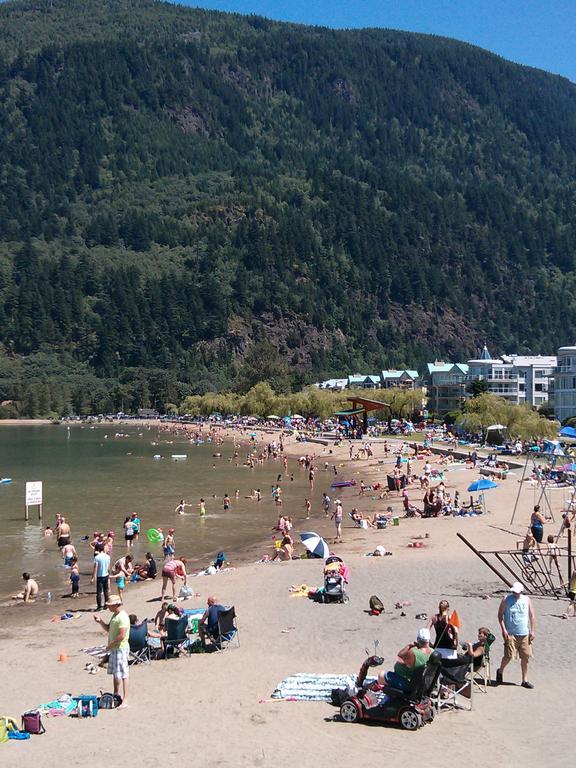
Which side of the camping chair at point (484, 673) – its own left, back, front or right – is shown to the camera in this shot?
left

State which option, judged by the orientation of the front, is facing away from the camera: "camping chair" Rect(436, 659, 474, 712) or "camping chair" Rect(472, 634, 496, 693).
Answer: "camping chair" Rect(436, 659, 474, 712)

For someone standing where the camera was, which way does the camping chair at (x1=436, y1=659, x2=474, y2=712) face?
facing away from the viewer

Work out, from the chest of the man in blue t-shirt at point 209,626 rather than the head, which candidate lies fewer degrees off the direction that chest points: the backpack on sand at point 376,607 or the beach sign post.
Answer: the beach sign post

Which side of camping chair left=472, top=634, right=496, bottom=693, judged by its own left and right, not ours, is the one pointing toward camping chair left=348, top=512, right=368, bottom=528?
right

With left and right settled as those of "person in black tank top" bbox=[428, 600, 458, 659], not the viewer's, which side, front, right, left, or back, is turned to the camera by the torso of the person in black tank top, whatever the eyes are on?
back

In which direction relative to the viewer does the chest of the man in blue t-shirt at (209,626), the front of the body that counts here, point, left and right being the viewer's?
facing away from the viewer and to the left of the viewer

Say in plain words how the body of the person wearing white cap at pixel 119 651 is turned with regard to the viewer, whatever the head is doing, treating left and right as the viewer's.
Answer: facing to the left of the viewer

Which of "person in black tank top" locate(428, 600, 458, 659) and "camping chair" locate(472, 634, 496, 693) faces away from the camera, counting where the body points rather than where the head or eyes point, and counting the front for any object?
the person in black tank top
